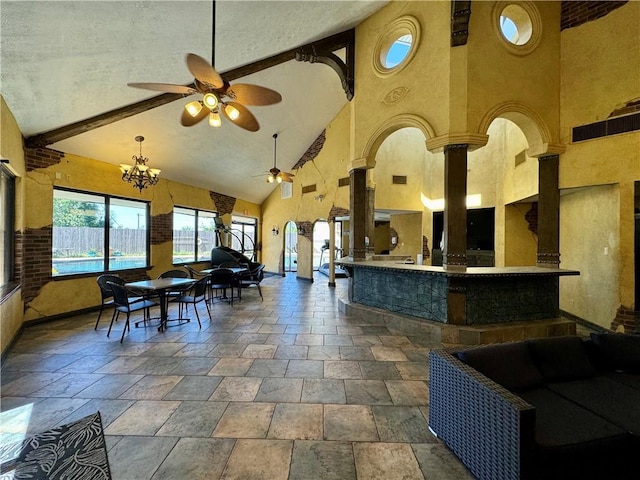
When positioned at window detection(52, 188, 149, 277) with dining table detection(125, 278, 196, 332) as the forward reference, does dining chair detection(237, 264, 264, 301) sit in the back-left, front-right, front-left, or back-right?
front-left

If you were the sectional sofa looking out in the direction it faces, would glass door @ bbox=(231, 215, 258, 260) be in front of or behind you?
behind

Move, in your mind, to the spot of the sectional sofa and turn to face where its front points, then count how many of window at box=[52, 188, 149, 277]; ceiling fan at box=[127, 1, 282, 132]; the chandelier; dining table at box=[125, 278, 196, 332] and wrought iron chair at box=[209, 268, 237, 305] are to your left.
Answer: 0

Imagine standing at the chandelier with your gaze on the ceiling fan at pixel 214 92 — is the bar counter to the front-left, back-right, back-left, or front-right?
front-left

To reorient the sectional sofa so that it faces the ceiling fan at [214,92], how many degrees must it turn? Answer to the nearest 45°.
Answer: approximately 135° to its right

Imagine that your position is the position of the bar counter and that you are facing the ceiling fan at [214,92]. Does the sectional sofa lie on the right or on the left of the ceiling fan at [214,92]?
left

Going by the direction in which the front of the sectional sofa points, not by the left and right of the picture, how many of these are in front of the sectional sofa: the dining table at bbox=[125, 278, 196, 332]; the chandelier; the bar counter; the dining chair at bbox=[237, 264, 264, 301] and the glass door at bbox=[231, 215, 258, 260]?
0

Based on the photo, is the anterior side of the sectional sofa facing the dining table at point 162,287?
no

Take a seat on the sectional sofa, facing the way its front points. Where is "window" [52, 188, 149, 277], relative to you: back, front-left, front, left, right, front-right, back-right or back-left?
back-right

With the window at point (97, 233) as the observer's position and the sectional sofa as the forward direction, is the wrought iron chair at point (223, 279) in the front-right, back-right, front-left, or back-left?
front-left

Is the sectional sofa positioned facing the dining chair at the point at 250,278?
no

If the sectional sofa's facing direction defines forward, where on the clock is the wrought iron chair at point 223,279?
The wrought iron chair is roughly at 5 o'clock from the sectional sofa.

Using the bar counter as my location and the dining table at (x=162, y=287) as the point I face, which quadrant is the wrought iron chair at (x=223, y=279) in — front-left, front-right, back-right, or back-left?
front-right

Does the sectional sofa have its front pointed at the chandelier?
no

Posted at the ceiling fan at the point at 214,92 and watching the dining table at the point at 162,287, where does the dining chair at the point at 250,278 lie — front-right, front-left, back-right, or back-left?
front-right
